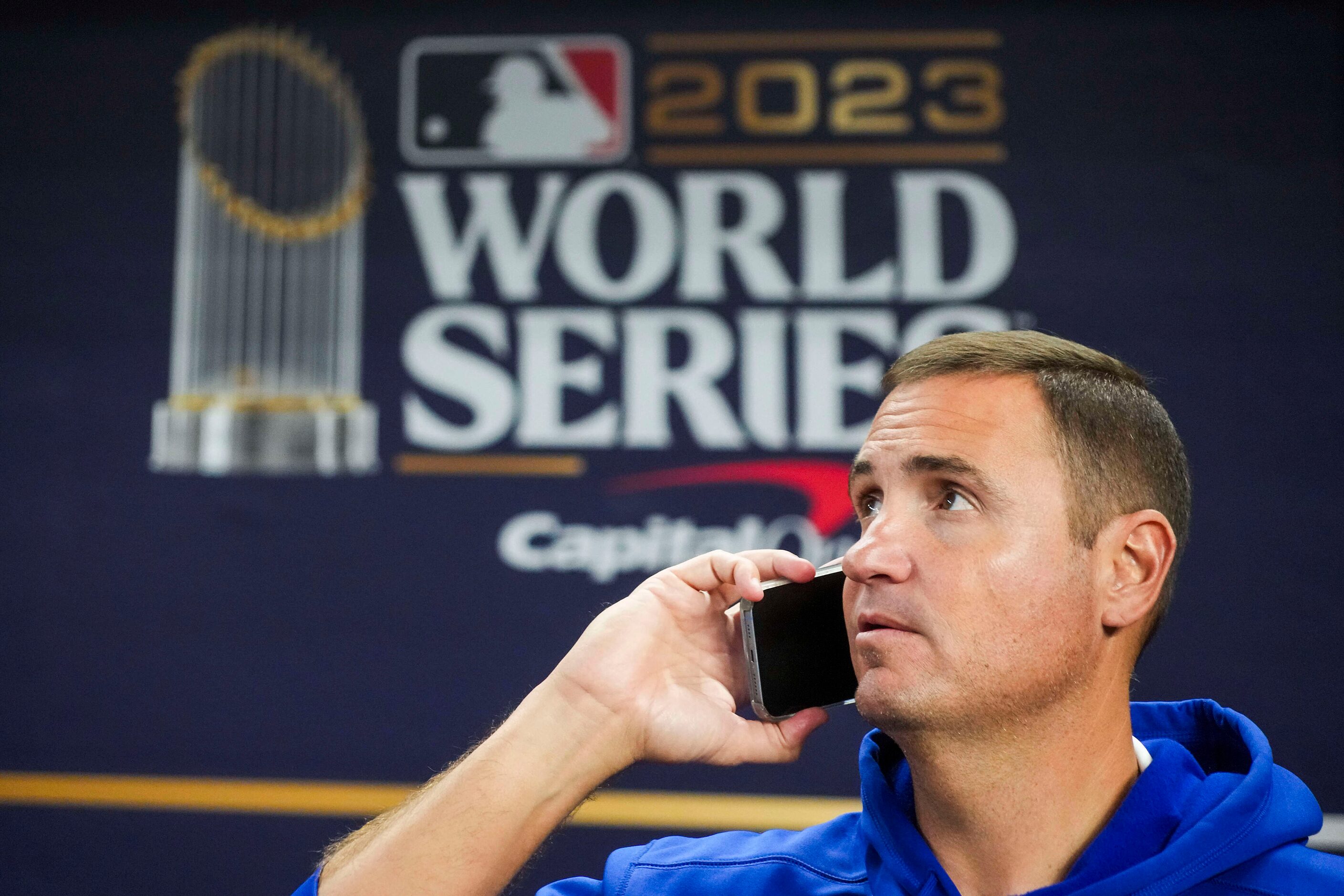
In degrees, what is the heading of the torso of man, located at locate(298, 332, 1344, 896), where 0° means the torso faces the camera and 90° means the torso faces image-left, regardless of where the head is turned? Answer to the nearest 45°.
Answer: approximately 45°

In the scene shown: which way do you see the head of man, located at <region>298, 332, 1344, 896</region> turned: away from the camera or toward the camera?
toward the camera
